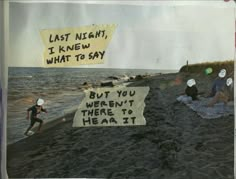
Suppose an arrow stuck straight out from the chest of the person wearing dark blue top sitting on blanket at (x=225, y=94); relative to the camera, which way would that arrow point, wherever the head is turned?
to the viewer's left
